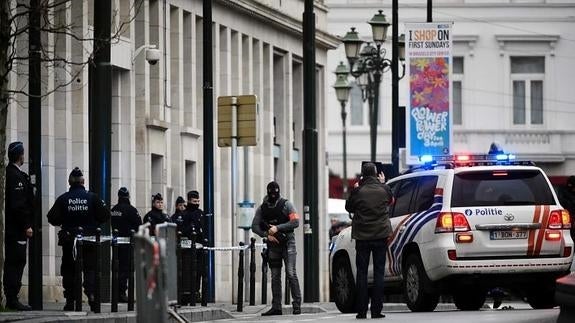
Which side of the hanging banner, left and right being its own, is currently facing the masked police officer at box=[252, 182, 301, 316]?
front

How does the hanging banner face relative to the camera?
toward the camera

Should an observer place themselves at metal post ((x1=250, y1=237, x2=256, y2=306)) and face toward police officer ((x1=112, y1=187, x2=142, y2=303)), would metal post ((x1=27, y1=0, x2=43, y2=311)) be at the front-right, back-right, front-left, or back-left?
front-left

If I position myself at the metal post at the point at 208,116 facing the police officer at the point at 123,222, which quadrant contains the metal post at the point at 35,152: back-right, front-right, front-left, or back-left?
front-left

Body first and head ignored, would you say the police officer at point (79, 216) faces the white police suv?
no

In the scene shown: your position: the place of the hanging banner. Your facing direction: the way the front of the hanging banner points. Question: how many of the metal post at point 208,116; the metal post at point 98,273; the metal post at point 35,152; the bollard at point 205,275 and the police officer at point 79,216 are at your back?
0

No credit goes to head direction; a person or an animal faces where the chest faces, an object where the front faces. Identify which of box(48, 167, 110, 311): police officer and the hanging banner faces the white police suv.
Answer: the hanging banner
